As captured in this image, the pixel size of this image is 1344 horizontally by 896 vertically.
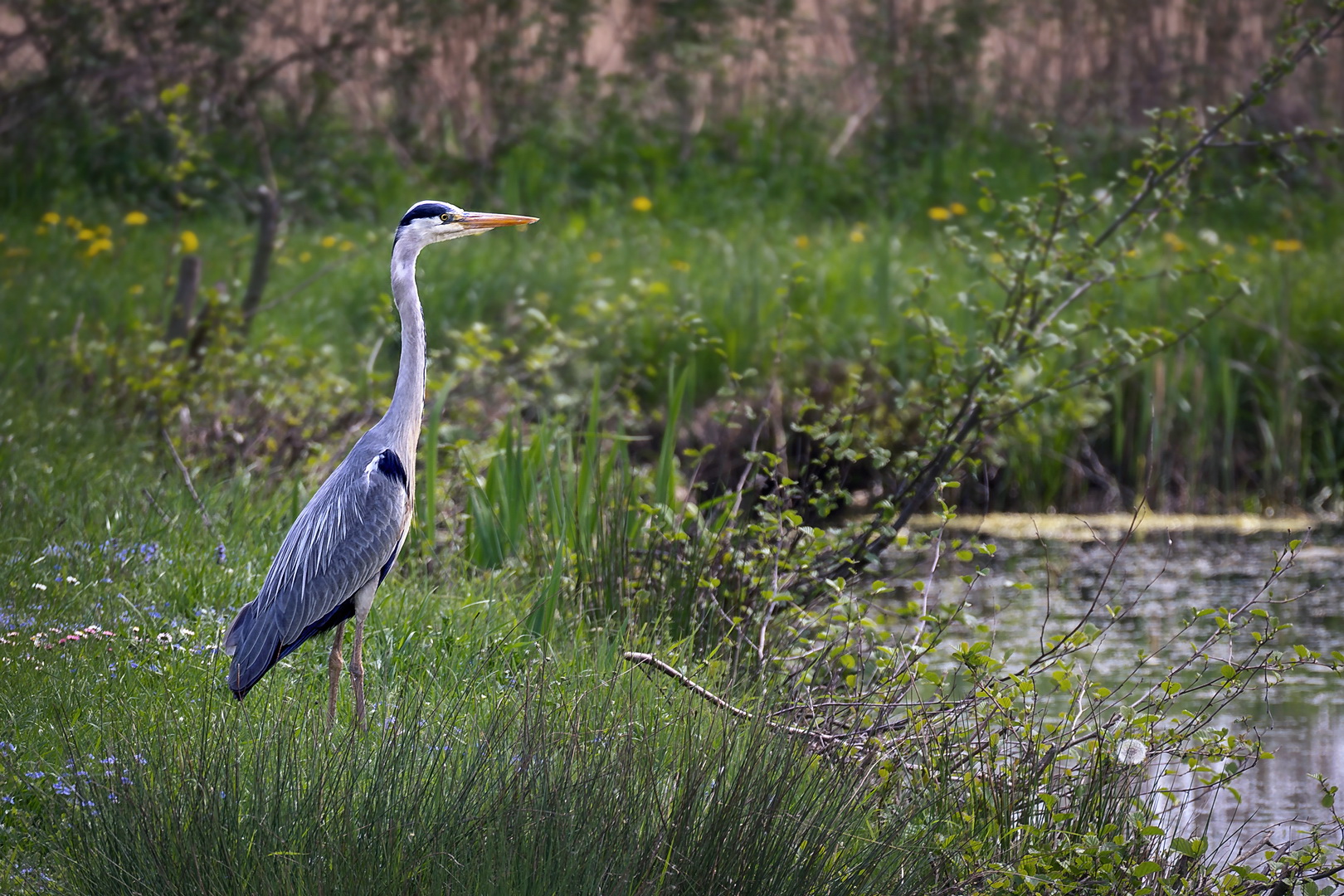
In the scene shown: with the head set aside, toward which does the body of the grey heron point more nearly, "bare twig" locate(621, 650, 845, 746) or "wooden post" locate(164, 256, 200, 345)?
the bare twig

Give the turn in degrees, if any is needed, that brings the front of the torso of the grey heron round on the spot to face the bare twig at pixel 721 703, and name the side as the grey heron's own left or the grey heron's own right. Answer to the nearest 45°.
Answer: approximately 45° to the grey heron's own right

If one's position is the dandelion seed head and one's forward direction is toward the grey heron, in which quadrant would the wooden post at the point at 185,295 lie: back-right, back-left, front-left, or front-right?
front-right

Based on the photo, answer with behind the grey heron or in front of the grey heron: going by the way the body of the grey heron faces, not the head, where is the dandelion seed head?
in front

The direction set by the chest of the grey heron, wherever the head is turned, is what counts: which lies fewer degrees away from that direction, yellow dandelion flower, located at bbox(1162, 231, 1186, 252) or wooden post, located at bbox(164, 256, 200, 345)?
the yellow dandelion flower

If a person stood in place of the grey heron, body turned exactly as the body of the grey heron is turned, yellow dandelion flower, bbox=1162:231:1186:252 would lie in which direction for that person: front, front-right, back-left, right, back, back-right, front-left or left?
front-left

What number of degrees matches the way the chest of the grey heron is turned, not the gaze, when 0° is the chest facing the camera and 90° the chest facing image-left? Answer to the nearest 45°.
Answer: approximately 270°

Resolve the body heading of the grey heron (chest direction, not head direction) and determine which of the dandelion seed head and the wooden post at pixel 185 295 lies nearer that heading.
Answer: the dandelion seed head

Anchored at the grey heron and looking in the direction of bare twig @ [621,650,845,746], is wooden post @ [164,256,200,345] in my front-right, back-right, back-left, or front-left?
back-left
